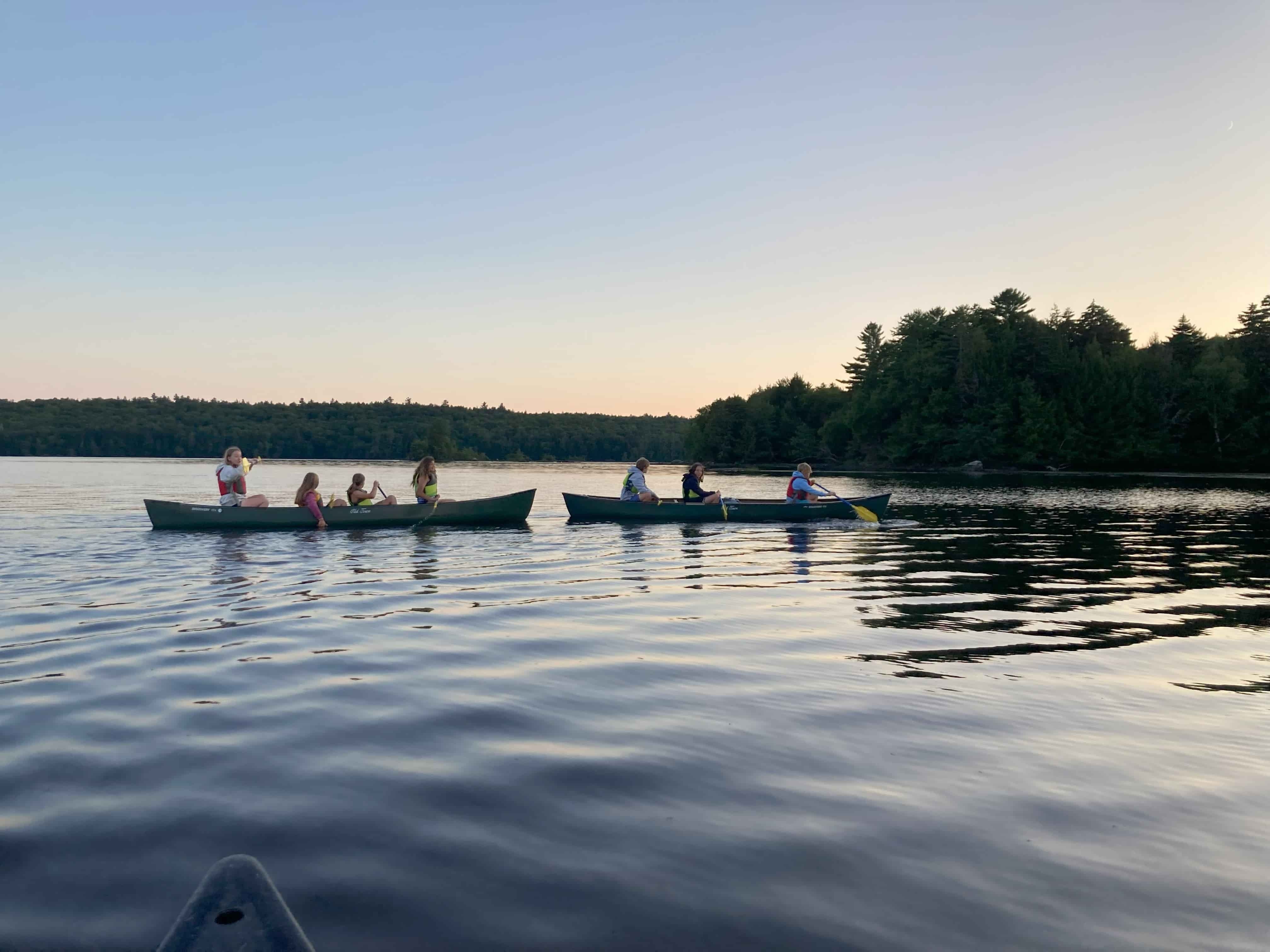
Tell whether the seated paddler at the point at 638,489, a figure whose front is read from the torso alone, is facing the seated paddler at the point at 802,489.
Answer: yes

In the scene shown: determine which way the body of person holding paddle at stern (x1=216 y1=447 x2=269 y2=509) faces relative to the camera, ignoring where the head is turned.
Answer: to the viewer's right

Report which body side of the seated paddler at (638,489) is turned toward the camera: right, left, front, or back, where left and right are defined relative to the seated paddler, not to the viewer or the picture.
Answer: right

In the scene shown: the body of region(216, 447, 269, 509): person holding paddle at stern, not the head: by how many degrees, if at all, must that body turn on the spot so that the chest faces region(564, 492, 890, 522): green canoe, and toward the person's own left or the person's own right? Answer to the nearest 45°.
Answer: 0° — they already face it

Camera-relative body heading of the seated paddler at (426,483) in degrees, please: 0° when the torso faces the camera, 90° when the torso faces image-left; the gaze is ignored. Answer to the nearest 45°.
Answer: approximately 270°

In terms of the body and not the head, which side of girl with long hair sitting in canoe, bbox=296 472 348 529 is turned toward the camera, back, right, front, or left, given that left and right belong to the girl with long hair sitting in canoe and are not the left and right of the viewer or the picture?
right

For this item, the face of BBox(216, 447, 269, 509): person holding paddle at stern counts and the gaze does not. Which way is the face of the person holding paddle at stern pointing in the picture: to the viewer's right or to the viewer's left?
to the viewer's right

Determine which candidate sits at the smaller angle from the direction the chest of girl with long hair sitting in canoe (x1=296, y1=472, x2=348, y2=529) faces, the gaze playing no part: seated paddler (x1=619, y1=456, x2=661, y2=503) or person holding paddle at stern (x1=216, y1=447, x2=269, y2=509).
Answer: the seated paddler

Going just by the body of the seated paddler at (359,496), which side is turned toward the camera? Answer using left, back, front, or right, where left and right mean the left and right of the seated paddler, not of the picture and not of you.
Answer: right

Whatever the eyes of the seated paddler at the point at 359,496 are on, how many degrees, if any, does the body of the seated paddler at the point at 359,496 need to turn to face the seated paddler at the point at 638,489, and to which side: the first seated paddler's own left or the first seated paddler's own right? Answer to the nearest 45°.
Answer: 0° — they already face them

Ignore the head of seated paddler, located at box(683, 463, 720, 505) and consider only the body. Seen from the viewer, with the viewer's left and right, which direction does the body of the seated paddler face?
facing to the right of the viewer

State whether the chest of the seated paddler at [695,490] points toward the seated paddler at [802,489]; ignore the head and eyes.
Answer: yes
